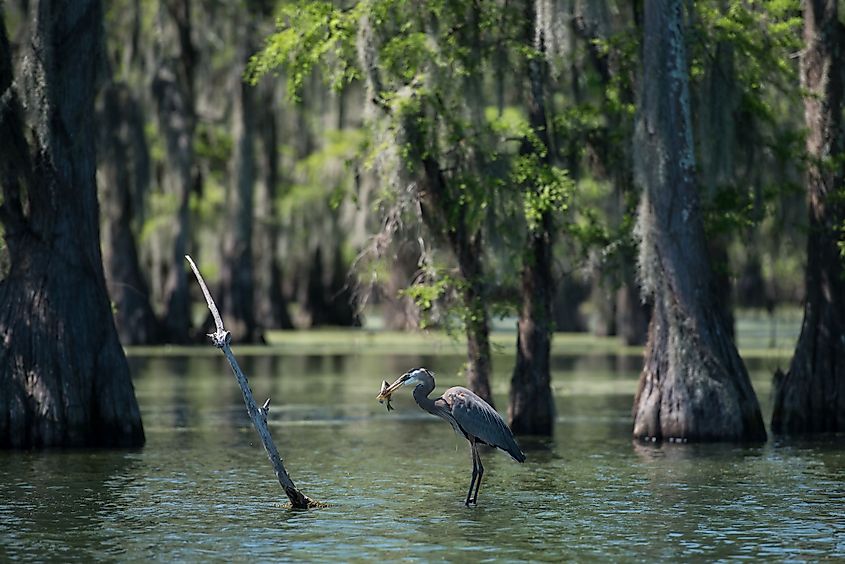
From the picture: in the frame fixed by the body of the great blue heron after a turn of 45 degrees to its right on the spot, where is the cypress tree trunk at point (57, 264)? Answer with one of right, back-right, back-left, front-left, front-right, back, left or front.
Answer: front

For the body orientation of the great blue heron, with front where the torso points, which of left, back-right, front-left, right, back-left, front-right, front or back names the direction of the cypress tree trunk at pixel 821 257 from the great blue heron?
back-right

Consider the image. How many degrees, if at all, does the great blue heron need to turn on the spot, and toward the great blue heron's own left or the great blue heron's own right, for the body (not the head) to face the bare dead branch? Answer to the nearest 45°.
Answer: approximately 45° to the great blue heron's own left

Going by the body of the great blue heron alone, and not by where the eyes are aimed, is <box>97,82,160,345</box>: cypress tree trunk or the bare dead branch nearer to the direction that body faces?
the bare dead branch

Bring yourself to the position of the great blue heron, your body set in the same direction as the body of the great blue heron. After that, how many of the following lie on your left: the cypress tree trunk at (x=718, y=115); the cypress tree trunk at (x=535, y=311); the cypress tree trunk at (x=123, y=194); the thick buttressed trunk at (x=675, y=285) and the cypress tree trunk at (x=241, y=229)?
0

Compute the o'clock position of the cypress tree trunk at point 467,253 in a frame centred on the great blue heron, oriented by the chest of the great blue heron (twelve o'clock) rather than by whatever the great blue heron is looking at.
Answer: The cypress tree trunk is roughly at 3 o'clock from the great blue heron.

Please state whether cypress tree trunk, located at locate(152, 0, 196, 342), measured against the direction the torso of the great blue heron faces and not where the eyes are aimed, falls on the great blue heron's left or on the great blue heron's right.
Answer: on the great blue heron's right

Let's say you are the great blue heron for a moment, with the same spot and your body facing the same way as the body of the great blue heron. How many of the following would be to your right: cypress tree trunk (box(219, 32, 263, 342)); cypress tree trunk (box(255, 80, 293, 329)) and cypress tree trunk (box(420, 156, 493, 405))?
3

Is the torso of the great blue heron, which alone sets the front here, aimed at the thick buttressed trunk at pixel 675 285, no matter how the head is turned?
no

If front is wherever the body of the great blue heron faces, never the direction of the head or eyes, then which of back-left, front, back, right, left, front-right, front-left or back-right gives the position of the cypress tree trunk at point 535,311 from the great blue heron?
right

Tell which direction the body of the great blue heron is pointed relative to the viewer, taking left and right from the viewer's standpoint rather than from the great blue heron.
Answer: facing to the left of the viewer

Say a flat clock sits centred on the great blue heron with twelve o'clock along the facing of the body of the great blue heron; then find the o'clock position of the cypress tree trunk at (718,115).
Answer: The cypress tree trunk is roughly at 4 o'clock from the great blue heron.

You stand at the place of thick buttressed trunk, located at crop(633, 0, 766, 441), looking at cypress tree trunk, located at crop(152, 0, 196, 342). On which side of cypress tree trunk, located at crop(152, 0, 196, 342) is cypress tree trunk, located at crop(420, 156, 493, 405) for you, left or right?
left

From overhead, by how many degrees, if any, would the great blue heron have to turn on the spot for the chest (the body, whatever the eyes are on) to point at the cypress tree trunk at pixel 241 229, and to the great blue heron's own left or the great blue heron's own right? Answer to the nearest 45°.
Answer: approximately 90° to the great blue heron's own right
